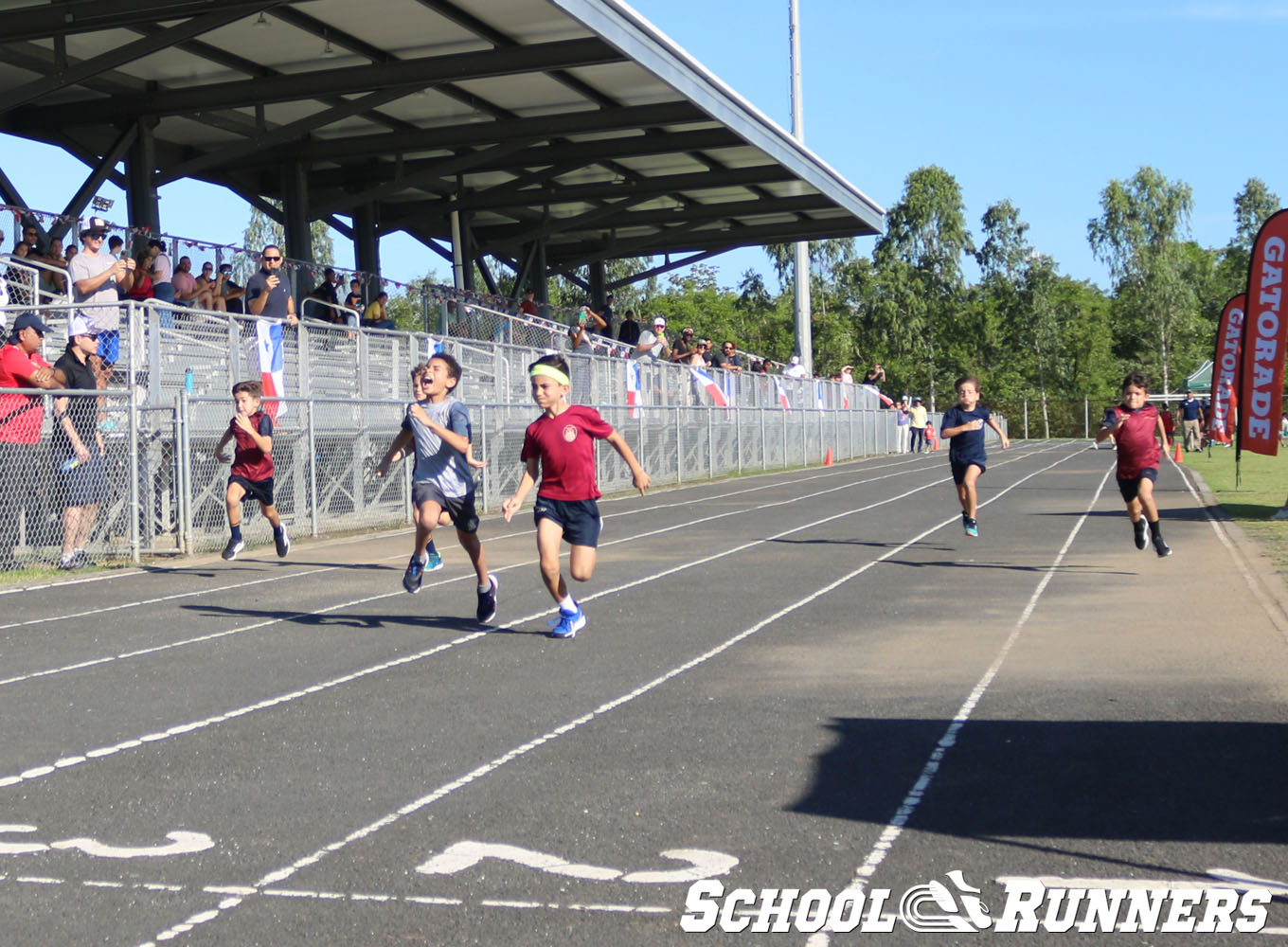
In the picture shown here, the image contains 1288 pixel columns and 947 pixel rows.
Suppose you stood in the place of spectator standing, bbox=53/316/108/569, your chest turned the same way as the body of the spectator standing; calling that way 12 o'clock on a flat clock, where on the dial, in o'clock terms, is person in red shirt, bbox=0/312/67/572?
The person in red shirt is roughly at 5 o'clock from the spectator standing.

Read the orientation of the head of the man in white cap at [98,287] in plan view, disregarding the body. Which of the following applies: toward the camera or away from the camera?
toward the camera

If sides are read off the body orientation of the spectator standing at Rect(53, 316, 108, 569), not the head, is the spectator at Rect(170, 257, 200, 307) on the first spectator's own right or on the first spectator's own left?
on the first spectator's own left

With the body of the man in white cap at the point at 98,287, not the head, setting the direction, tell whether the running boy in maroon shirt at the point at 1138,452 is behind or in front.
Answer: in front

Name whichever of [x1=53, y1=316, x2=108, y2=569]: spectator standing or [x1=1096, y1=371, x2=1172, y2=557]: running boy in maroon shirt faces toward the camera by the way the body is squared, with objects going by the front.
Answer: the running boy in maroon shirt

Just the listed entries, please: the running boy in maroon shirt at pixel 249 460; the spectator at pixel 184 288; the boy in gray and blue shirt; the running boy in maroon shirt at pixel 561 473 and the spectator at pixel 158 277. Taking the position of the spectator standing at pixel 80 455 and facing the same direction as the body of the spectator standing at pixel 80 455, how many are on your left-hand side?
2

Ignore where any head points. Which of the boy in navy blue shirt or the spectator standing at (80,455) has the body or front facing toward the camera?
the boy in navy blue shirt

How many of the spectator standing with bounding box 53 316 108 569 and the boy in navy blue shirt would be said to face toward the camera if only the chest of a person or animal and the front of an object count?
1

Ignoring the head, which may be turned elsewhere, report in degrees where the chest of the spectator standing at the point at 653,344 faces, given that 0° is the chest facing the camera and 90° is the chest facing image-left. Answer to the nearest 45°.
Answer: approximately 315°

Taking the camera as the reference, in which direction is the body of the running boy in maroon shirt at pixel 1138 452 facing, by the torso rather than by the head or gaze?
toward the camera

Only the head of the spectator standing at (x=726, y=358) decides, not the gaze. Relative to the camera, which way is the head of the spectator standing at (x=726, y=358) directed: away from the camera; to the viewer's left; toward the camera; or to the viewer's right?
toward the camera

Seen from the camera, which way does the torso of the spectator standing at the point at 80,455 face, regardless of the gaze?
to the viewer's right

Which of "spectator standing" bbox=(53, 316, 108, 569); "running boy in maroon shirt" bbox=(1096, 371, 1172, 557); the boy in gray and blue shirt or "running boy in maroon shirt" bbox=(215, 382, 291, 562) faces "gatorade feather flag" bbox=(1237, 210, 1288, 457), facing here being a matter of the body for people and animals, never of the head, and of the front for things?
the spectator standing

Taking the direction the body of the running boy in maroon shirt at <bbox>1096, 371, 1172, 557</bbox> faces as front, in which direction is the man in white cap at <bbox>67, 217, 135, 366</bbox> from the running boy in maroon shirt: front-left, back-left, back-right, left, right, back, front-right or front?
right

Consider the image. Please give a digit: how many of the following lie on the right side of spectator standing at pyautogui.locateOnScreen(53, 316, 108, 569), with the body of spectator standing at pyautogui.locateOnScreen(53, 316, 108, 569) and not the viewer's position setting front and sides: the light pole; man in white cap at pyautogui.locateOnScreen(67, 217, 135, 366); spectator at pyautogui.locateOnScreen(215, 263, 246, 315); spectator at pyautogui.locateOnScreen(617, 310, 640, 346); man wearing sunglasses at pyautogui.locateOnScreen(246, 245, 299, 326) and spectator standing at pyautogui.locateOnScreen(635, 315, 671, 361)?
0

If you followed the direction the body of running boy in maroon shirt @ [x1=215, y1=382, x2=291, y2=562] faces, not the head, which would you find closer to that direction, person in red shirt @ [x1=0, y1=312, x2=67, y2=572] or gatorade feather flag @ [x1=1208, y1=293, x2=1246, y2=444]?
the person in red shirt

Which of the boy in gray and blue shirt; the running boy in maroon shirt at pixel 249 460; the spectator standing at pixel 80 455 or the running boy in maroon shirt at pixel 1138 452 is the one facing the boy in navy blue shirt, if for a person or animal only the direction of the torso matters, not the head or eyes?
the spectator standing

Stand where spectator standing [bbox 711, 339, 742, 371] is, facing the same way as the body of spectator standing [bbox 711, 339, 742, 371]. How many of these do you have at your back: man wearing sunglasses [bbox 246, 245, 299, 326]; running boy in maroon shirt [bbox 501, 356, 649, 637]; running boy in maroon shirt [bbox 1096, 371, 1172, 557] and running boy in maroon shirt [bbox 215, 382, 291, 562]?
0

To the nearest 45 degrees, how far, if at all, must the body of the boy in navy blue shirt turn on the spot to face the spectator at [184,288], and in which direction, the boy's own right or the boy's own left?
approximately 90° to the boy's own right

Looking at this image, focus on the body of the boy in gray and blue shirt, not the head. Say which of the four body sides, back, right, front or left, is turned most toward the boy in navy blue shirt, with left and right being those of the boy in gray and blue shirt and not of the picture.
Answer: back
